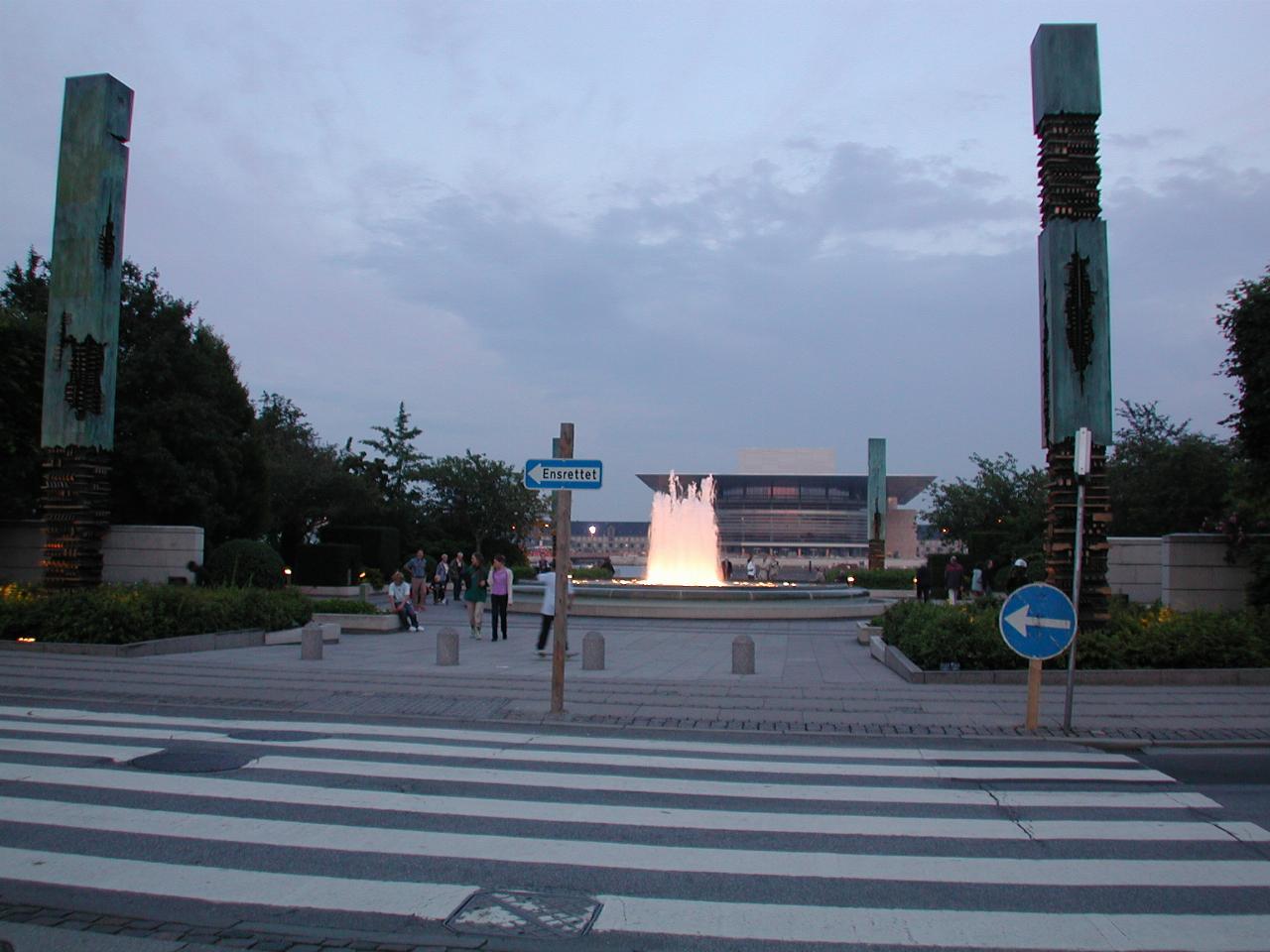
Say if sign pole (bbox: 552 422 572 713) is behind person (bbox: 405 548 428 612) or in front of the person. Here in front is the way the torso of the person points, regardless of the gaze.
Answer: in front

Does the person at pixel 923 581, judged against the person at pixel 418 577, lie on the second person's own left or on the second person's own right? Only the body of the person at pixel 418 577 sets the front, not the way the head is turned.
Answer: on the second person's own left

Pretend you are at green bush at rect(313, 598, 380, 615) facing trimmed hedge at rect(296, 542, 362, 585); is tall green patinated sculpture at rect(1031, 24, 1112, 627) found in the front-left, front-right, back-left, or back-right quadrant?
back-right

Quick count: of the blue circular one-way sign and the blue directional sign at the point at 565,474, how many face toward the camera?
2

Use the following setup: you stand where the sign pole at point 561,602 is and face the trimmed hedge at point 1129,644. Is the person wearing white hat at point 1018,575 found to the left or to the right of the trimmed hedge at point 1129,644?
left

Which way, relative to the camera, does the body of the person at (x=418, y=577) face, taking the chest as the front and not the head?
toward the camera

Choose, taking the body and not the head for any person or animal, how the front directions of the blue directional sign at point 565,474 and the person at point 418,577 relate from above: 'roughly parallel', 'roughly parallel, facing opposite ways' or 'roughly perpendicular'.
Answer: roughly parallel

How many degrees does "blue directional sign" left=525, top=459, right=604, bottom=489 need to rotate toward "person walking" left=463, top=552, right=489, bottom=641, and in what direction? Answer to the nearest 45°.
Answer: approximately 180°

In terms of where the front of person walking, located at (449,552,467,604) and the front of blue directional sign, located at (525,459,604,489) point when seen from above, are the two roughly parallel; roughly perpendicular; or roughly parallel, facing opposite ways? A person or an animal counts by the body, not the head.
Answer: roughly parallel

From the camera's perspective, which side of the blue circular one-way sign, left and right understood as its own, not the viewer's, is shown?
front

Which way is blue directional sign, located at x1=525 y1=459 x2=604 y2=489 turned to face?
toward the camera

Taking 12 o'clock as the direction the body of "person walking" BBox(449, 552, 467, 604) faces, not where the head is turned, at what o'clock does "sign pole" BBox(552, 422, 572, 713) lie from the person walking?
The sign pole is roughly at 12 o'clock from the person walking.

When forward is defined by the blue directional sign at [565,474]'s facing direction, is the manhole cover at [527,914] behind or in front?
in front

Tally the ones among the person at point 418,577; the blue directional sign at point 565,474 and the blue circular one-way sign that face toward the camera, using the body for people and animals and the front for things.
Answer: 3

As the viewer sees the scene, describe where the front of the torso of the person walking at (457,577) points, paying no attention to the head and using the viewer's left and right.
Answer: facing the viewer
